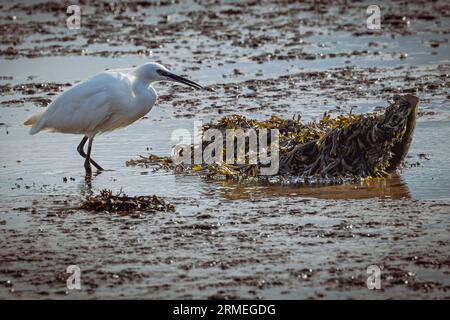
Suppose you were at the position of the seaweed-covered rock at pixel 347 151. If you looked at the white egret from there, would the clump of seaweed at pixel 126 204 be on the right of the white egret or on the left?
left

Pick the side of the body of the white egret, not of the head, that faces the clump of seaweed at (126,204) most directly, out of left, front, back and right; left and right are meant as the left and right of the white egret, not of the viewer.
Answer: right

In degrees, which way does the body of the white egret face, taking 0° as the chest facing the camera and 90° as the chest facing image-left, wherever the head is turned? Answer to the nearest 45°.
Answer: approximately 270°

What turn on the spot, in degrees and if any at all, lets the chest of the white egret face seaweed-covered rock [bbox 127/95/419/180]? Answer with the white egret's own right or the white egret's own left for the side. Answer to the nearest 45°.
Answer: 0° — it already faces it
